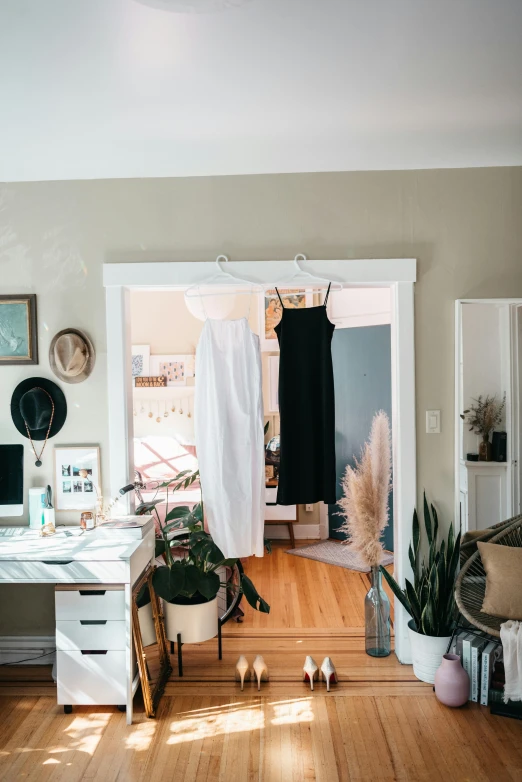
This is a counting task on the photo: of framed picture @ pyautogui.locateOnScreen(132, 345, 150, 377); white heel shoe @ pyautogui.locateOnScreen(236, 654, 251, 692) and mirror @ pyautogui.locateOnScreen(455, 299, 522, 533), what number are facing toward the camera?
2

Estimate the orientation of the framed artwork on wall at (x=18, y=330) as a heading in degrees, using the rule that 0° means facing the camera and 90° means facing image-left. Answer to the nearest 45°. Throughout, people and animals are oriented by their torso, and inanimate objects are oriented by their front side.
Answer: approximately 0°

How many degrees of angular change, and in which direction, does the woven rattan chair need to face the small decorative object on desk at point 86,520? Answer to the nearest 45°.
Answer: approximately 90° to its right

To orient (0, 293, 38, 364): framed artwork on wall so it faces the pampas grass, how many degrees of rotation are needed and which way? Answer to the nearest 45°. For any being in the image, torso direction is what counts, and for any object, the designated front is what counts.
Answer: approximately 90° to its left
